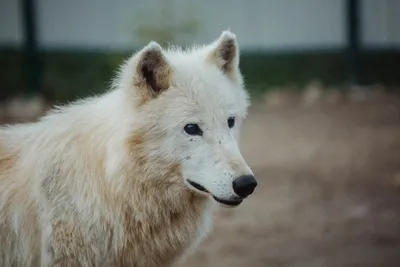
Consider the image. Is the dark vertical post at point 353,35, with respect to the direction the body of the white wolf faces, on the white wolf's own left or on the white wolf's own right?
on the white wolf's own left

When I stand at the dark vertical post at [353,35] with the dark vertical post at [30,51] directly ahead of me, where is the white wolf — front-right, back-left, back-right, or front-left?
front-left

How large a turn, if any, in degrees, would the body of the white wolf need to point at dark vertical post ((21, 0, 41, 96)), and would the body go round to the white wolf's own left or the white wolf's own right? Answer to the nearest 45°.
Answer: approximately 135° to the white wolf's own left

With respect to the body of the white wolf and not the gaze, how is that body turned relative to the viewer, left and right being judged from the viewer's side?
facing the viewer and to the right of the viewer
